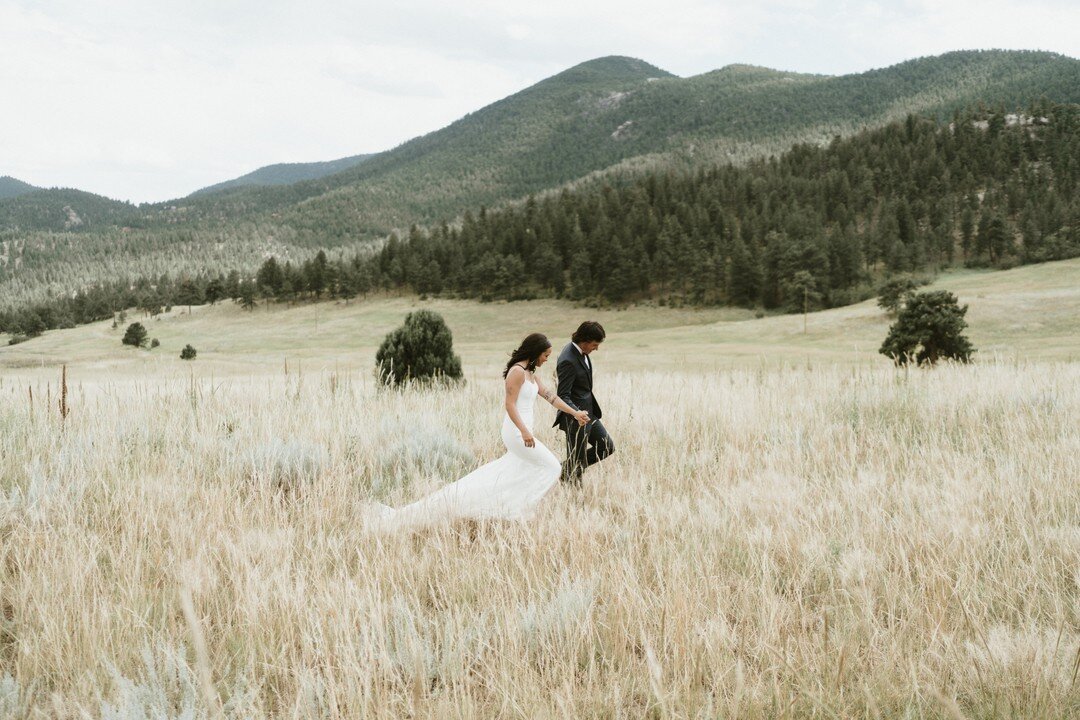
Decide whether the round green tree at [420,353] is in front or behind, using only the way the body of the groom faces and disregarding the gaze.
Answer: behind

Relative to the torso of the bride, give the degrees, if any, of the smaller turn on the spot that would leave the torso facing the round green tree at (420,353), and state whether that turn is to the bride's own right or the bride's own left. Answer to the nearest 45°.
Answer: approximately 90° to the bride's own left

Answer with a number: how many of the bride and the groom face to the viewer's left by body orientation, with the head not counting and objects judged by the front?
0

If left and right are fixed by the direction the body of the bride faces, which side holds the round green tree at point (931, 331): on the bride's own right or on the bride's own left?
on the bride's own left

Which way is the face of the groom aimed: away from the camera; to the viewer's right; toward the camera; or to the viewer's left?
to the viewer's right

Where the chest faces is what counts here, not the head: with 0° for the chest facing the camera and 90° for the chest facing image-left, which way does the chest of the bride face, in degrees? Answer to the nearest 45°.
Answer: approximately 270°

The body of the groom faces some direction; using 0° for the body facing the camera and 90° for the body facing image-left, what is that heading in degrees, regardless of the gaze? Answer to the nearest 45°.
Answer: approximately 315°
